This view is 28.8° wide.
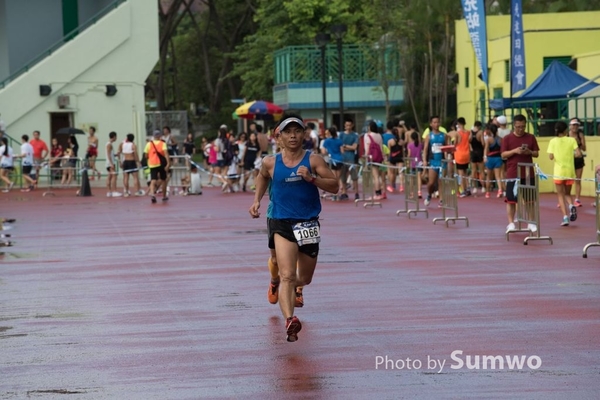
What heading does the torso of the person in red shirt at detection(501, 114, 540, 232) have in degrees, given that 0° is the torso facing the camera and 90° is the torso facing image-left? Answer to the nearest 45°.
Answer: approximately 0°

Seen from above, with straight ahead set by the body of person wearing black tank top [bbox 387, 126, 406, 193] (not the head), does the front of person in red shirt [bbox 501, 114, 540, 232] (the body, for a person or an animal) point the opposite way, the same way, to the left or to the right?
the opposite way

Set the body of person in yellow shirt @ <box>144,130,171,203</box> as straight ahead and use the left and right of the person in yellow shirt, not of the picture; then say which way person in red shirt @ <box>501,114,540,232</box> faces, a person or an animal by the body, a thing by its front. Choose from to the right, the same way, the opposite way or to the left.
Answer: the opposite way

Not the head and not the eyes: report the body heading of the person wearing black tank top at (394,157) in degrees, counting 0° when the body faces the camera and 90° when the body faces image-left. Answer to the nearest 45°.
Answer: approximately 180°

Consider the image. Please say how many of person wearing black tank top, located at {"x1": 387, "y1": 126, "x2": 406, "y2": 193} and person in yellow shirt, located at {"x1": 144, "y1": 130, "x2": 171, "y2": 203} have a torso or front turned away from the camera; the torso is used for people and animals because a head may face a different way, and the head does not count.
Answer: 2

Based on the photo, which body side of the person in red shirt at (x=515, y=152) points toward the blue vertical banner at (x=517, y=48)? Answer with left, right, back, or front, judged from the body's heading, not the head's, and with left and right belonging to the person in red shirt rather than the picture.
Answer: back

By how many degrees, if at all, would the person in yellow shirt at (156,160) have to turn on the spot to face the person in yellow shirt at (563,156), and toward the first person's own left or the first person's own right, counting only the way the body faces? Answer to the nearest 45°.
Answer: approximately 135° to the first person's own right
